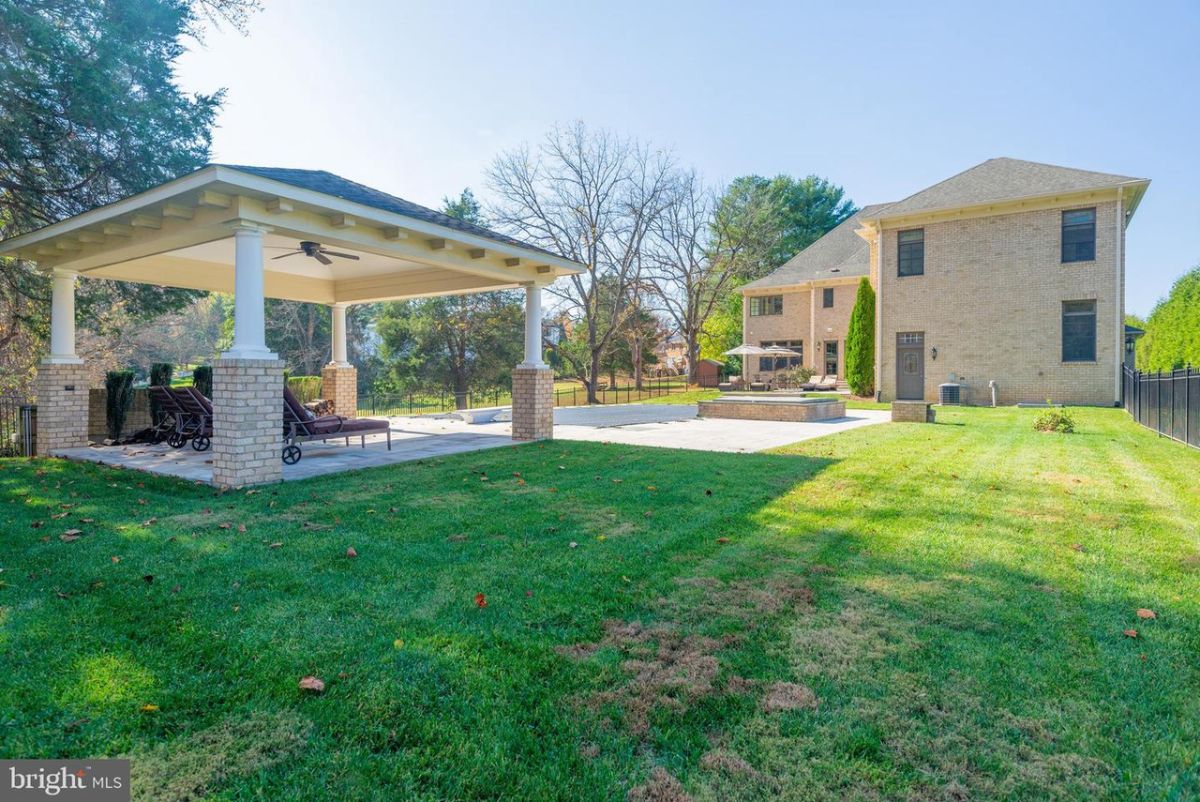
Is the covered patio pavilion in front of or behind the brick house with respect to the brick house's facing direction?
behind

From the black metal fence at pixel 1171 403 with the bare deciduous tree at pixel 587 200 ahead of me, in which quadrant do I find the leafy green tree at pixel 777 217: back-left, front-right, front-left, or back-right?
front-right

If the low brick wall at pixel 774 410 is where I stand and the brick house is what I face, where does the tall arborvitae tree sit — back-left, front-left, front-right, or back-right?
front-left

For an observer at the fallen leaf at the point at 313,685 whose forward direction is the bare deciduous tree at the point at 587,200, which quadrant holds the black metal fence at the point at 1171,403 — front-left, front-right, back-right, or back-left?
front-right

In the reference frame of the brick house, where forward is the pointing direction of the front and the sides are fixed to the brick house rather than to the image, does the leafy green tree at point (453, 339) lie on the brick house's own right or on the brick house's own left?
on the brick house's own left
